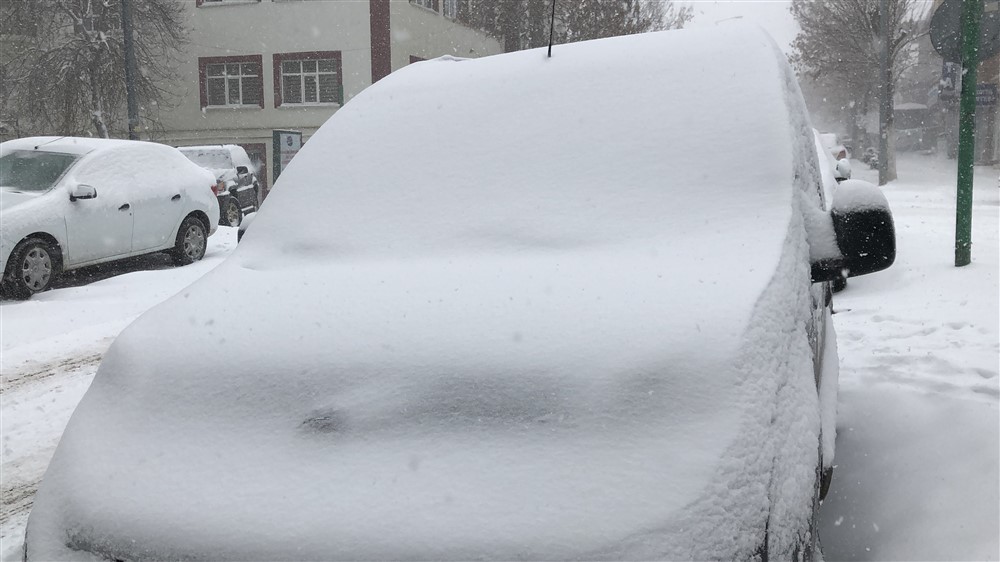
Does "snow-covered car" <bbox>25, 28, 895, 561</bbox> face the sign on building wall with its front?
no

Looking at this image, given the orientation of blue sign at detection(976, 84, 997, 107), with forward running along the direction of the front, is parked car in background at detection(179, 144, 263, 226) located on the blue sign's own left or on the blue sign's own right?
on the blue sign's own right

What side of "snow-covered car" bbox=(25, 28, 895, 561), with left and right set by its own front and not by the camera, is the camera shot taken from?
front

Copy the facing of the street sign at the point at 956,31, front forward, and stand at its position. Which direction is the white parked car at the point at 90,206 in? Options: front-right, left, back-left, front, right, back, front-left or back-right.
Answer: left

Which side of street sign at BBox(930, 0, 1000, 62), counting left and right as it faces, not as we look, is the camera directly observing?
back

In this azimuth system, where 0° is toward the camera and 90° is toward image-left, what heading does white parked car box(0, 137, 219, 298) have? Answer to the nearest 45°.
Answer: approximately 45°

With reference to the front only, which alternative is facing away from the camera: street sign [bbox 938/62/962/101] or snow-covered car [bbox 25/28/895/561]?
the street sign

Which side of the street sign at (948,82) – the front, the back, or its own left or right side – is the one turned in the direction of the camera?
back
